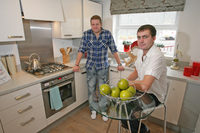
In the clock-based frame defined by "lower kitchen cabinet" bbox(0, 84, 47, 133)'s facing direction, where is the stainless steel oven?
The stainless steel oven is roughly at 10 o'clock from the lower kitchen cabinet.

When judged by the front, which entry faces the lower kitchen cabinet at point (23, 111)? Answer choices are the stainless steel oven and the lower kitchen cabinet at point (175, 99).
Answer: the lower kitchen cabinet at point (175, 99)

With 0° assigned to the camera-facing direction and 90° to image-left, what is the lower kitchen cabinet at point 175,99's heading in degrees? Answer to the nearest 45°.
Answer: approximately 45°

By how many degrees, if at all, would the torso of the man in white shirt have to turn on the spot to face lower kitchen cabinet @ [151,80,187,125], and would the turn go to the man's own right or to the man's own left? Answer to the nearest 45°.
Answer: approximately 180°

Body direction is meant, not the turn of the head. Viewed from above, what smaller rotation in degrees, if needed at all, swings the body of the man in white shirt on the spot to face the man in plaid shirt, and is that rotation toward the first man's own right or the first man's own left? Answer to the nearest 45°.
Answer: approximately 90° to the first man's own right

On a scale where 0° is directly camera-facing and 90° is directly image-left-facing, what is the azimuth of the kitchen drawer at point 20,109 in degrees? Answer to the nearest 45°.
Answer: approximately 315°

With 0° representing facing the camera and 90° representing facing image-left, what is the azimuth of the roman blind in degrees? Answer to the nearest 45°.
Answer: approximately 0°

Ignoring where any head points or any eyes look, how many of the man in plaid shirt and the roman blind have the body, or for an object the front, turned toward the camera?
2

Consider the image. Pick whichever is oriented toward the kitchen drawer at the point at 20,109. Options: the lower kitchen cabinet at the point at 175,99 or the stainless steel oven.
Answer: the lower kitchen cabinet
